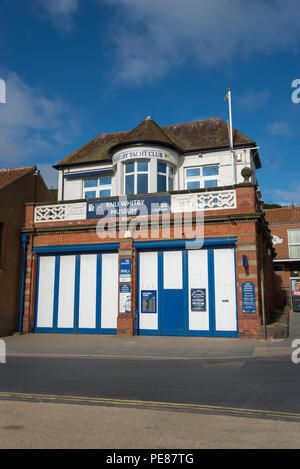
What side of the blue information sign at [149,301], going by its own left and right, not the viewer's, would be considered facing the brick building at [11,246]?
right

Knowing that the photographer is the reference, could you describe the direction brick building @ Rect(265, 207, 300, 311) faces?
facing the viewer

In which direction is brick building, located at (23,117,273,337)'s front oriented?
toward the camera

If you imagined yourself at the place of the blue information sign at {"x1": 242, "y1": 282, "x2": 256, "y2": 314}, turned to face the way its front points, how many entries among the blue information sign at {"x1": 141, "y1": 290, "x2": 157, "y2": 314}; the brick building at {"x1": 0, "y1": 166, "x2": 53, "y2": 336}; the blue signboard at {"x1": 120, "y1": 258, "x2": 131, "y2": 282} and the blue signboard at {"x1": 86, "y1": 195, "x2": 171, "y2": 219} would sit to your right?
4

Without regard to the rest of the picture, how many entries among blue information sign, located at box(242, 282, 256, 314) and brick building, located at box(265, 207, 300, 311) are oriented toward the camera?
2

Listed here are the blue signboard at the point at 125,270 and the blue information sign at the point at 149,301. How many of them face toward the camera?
2

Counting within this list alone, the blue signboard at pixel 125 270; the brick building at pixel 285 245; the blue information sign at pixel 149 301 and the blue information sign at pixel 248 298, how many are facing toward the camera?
4

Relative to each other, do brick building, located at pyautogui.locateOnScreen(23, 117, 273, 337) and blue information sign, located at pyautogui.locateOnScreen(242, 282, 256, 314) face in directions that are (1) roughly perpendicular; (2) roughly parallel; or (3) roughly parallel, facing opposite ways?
roughly parallel

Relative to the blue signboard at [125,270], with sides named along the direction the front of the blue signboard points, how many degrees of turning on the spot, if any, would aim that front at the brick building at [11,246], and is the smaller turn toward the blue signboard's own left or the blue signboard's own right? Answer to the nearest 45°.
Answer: approximately 90° to the blue signboard's own right

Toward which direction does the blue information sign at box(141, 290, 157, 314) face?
toward the camera

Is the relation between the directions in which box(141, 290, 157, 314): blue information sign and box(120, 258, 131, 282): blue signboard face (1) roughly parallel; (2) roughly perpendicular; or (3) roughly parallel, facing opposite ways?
roughly parallel

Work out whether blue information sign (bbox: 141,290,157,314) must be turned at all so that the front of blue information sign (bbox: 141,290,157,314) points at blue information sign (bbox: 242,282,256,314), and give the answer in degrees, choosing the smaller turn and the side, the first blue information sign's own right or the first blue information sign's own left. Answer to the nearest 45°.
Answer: approximately 45° to the first blue information sign's own left

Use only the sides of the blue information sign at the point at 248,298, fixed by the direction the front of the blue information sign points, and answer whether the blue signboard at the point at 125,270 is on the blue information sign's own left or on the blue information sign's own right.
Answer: on the blue information sign's own right
